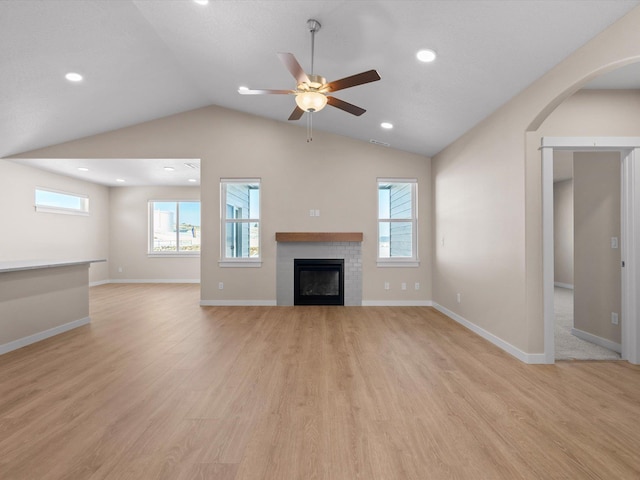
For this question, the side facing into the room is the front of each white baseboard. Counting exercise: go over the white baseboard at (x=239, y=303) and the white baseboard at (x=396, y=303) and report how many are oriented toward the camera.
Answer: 2

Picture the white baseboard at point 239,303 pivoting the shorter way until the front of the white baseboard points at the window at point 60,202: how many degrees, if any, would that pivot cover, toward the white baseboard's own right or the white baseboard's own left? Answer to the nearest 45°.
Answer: approximately 135° to the white baseboard's own right

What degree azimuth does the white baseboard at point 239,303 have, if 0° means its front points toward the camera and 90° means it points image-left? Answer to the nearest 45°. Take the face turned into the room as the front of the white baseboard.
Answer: approximately 0°

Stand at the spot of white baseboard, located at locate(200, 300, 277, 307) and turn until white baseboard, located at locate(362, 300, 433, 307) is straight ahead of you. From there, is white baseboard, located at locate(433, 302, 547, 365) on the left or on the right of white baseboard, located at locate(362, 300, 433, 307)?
right

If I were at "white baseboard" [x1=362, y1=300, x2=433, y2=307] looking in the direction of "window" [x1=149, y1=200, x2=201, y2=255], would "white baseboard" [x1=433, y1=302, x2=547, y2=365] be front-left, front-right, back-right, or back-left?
back-left

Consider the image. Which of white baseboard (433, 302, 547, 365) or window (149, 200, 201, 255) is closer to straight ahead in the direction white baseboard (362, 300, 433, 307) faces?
the white baseboard

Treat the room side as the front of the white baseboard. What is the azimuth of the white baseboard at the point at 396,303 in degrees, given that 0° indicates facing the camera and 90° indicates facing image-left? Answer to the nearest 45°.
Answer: approximately 0°

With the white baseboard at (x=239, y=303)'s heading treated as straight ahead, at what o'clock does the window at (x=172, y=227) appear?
The window is roughly at 5 o'clock from the white baseboard.
